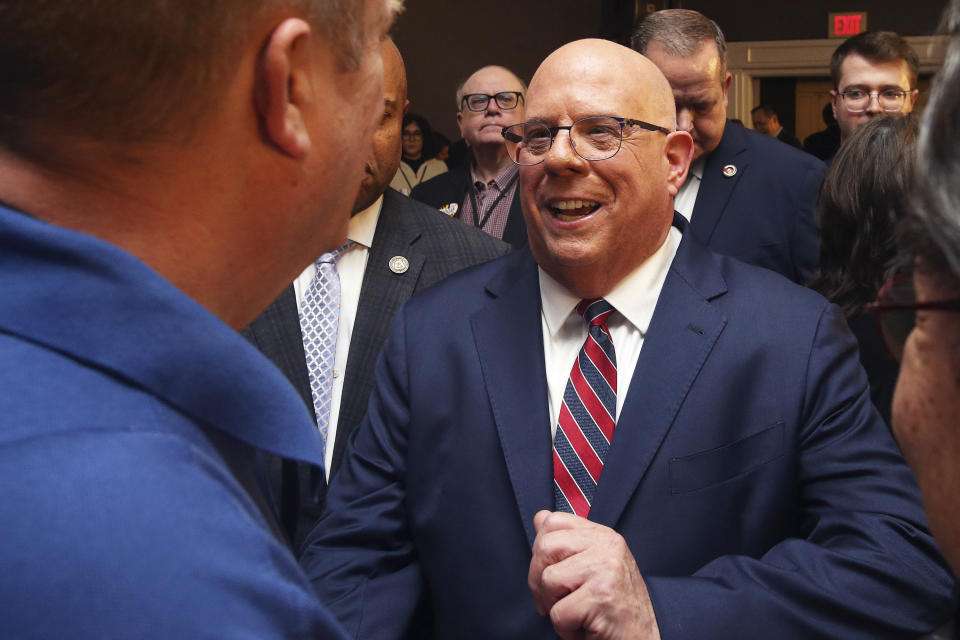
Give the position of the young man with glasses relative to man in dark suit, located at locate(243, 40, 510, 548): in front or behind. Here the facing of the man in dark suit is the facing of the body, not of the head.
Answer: behind

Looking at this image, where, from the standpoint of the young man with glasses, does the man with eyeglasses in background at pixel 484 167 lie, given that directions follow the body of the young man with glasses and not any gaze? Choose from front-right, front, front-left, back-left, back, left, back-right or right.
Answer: right

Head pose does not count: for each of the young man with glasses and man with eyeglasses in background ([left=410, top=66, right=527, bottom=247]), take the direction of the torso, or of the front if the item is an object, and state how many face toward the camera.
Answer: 2

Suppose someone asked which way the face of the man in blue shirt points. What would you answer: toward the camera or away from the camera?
away from the camera

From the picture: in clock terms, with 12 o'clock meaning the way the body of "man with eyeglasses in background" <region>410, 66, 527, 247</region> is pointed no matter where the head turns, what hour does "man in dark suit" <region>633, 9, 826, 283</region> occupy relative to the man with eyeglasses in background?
The man in dark suit is roughly at 11 o'clock from the man with eyeglasses in background.

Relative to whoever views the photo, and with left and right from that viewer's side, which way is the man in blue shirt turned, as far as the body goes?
facing away from the viewer and to the right of the viewer

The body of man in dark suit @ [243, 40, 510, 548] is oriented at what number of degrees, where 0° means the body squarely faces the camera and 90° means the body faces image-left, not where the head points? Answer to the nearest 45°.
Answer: approximately 45°

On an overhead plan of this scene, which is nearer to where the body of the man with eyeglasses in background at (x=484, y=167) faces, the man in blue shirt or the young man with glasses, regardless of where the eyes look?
the man in blue shirt

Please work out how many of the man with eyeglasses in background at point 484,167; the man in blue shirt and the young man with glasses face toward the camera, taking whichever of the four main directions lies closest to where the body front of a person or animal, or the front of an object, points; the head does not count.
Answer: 2
